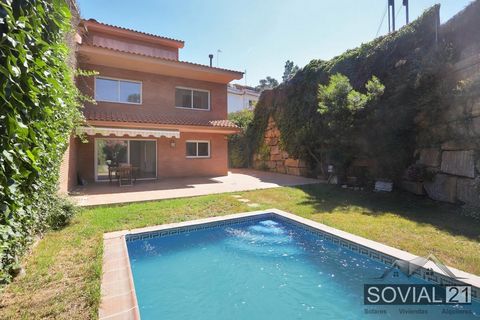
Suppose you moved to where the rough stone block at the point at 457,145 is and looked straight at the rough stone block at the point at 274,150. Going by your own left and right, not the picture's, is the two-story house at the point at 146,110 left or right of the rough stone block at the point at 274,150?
left

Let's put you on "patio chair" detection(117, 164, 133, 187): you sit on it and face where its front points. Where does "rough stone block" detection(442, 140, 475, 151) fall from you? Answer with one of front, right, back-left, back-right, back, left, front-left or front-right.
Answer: back-right

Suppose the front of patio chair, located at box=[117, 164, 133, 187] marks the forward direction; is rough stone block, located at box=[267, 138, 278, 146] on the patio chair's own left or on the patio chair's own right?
on the patio chair's own right
